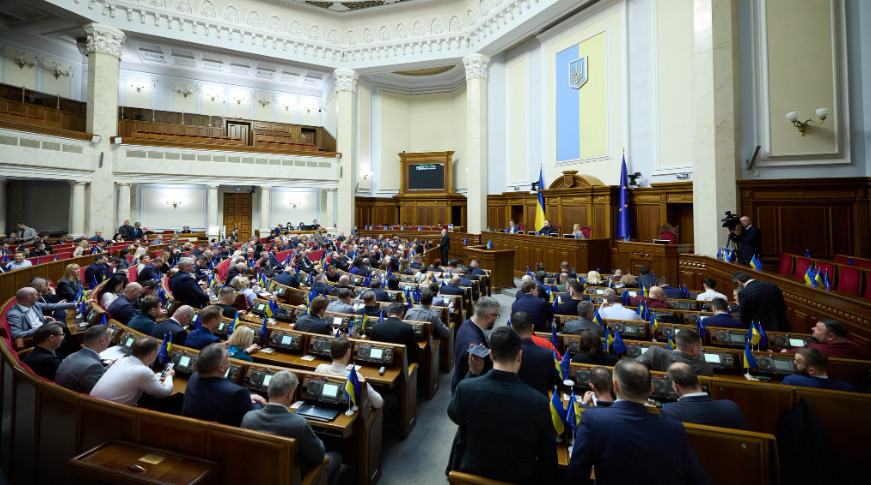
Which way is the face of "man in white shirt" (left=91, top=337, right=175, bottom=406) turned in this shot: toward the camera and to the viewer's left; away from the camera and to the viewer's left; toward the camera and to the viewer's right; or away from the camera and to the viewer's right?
away from the camera and to the viewer's right

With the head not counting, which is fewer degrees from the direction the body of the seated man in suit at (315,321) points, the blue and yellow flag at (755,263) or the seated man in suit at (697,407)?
the blue and yellow flag

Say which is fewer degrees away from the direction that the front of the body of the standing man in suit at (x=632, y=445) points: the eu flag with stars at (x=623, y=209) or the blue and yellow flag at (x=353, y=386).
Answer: the eu flag with stars

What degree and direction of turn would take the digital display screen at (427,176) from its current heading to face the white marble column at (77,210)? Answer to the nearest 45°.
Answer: approximately 45° to its right

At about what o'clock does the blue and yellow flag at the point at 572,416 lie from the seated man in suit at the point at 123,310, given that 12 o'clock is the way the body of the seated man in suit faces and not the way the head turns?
The blue and yellow flag is roughly at 2 o'clock from the seated man in suit.

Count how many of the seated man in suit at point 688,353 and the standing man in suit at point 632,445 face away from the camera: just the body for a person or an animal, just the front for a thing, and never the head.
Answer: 2

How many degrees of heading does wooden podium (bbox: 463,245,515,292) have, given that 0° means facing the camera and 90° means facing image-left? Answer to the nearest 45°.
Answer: approximately 45°

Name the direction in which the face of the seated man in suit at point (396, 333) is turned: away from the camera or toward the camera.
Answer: away from the camera

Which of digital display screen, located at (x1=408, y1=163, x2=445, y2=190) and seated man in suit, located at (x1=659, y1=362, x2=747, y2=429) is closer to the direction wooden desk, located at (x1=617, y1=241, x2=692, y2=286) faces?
the seated man in suit

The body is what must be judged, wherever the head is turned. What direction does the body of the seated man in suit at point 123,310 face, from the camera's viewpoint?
to the viewer's right

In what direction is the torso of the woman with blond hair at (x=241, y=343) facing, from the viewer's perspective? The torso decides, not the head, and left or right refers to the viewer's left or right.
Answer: facing away from the viewer and to the right of the viewer

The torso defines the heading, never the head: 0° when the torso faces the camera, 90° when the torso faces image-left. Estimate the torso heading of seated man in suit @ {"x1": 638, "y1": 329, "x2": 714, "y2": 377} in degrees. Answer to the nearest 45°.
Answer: approximately 180°

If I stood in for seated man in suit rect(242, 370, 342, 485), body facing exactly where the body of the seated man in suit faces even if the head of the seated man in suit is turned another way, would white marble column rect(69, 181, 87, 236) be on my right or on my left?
on my left

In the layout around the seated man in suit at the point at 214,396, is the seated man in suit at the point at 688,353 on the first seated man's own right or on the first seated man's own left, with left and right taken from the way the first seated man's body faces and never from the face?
on the first seated man's own right

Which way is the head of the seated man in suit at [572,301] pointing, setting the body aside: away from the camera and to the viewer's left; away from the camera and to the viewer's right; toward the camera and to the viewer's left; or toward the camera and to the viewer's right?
away from the camera and to the viewer's left
